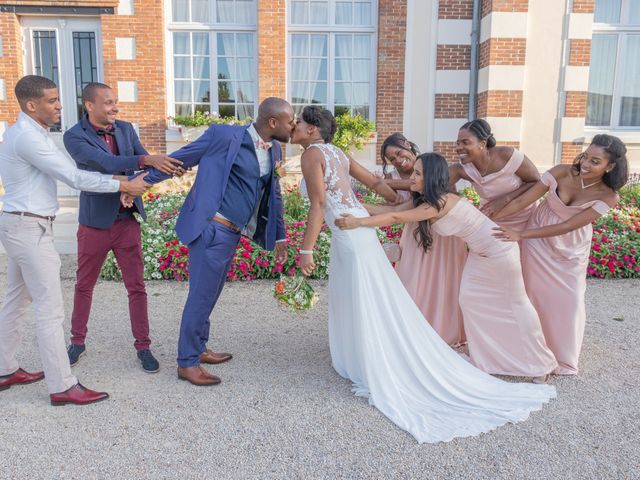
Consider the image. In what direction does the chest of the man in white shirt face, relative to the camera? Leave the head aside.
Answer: to the viewer's right

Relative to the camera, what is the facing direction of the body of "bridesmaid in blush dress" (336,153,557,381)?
to the viewer's left

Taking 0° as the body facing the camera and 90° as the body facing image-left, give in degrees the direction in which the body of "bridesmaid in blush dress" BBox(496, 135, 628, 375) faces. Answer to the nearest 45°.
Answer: approximately 45°

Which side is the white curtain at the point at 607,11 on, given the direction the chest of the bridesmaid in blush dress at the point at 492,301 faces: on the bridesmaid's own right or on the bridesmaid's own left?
on the bridesmaid's own right

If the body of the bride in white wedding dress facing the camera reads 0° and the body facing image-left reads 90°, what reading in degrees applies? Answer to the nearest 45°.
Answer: approximately 135°

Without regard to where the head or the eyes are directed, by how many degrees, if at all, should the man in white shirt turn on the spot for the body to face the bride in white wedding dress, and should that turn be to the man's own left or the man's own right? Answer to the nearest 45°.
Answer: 0° — they already face them

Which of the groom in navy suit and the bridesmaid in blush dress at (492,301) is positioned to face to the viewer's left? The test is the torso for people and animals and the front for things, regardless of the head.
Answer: the bridesmaid in blush dress

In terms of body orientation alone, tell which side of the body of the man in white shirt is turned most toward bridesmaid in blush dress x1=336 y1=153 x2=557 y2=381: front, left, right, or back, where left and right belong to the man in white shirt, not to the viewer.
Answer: front

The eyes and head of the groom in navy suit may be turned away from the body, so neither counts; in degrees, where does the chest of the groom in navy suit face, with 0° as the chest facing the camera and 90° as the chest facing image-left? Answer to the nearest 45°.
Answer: approximately 315°

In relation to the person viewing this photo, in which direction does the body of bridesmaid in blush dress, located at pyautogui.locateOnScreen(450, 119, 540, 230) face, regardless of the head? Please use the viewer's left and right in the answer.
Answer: facing the viewer and to the left of the viewer
